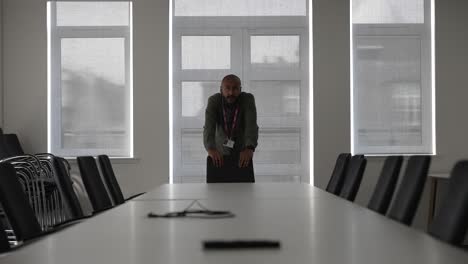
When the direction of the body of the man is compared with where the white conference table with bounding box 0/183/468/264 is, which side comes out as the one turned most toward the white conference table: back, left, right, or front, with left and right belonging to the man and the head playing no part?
front

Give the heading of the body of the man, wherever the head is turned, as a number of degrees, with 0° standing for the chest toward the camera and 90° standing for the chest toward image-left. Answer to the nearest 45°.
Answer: approximately 0°

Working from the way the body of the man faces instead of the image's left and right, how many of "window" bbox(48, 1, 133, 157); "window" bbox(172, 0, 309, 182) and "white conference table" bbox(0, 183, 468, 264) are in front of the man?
1

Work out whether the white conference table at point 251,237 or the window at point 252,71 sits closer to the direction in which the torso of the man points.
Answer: the white conference table

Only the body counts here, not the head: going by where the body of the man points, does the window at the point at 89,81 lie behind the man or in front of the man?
behind

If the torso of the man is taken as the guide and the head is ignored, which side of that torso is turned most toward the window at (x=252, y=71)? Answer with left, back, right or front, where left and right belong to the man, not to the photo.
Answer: back

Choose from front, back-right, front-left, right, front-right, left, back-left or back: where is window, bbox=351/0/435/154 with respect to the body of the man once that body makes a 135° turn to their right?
right

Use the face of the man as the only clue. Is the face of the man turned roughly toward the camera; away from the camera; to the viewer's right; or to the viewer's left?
toward the camera
